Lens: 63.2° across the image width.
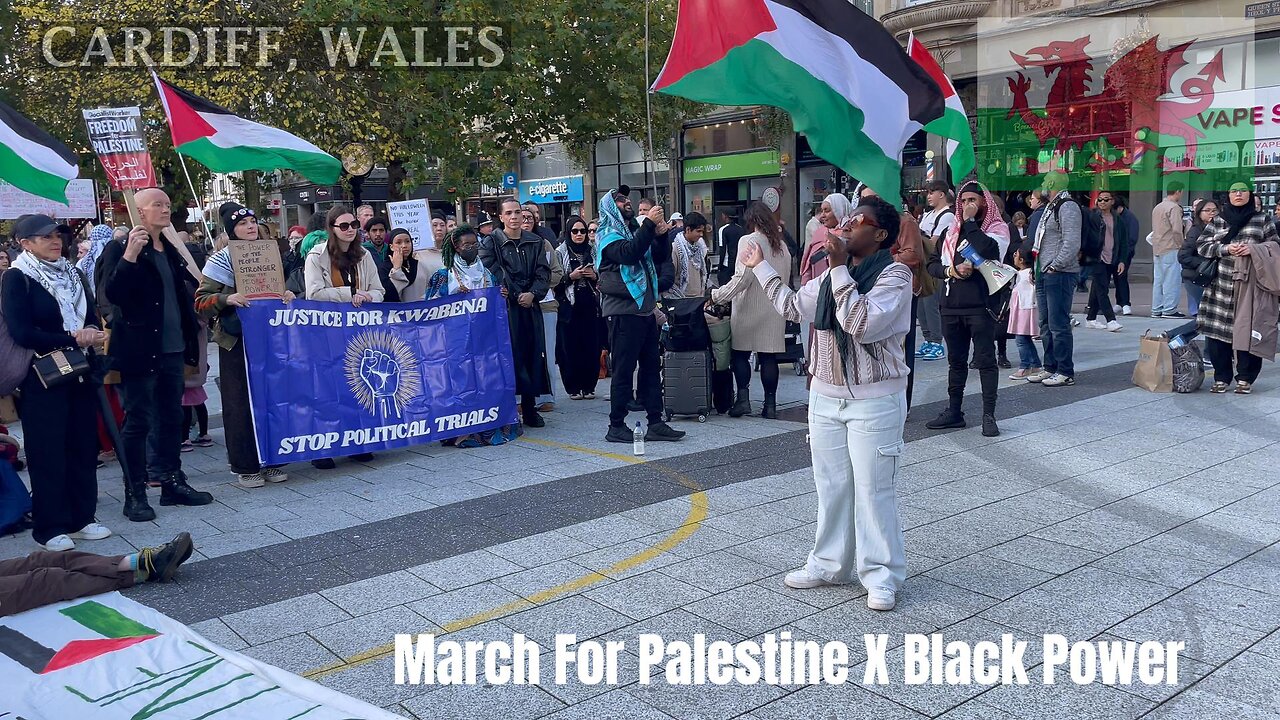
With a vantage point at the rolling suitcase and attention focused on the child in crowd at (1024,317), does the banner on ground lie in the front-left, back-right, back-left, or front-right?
back-right

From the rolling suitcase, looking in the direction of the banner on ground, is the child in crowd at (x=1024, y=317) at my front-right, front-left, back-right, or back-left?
back-left

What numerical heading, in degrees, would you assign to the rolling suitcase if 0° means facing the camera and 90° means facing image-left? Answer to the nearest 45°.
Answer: approximately 0°

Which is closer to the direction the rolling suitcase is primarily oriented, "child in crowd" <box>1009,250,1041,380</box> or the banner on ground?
the banner on ground

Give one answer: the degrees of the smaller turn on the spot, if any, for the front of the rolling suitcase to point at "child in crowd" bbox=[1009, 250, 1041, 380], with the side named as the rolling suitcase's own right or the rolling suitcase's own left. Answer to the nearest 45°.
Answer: approximately 135° to the rolling suitcase's own left
